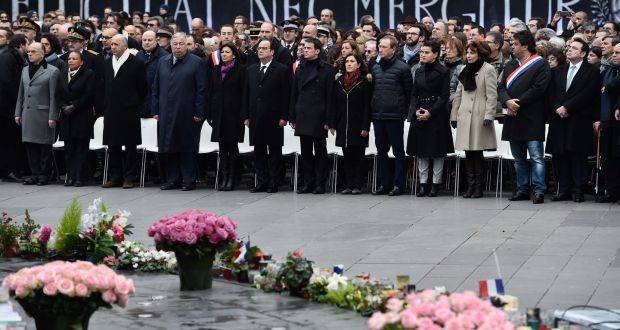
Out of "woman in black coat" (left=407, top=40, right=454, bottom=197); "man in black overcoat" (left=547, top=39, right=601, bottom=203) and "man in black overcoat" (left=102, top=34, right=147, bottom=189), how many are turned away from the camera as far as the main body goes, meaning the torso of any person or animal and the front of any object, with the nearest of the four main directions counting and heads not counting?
0

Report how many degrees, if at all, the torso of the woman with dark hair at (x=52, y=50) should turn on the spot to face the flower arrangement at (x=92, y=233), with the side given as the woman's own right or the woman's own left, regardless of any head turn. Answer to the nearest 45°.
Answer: approximately 45° to the woman's own left

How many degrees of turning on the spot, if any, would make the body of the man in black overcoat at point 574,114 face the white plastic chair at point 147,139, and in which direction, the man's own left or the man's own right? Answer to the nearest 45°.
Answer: approximately 45° to the man's own right

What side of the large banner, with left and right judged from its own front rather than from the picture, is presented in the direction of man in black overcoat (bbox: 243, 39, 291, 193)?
front

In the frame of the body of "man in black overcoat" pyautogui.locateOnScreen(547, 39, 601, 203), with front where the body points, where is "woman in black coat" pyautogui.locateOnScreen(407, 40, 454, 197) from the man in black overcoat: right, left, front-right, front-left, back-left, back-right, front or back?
front-right

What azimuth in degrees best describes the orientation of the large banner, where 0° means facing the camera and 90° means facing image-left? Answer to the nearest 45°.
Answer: approximately 0°

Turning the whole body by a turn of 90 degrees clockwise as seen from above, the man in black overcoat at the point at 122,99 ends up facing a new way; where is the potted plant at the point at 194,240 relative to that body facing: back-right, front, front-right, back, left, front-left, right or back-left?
back-left

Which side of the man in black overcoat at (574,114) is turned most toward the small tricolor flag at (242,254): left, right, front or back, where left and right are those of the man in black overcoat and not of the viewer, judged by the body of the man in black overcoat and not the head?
front

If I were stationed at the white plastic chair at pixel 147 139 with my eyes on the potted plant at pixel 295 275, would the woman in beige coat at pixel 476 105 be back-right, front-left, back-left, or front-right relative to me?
front-left

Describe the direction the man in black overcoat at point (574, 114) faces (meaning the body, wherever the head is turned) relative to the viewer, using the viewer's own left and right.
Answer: facing the viewer and to the left of the viewer

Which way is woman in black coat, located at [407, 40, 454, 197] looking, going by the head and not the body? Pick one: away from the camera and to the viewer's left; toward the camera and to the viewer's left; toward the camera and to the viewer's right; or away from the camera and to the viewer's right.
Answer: toward the camera and to the viewer's left

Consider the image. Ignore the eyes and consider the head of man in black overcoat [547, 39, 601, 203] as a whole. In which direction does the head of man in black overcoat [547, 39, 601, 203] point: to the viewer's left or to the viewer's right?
to the viewer's left
